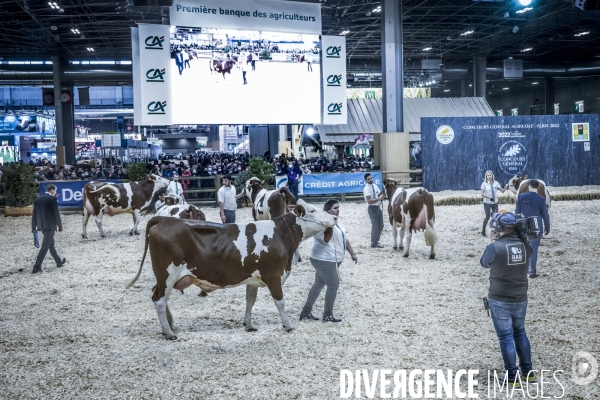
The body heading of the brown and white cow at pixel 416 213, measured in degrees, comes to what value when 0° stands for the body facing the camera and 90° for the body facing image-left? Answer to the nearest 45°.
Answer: approximately 135°

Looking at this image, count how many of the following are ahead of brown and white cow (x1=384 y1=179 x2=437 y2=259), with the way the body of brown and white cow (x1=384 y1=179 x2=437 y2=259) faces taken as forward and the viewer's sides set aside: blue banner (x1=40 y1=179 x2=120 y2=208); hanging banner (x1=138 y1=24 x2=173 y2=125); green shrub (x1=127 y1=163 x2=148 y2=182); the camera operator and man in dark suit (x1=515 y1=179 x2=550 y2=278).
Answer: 3

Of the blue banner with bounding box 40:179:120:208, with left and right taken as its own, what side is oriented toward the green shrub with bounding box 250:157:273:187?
left

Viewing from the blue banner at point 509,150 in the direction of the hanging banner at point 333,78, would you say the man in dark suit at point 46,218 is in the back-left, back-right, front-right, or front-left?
front-left

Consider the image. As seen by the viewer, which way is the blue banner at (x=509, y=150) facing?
toward the camera

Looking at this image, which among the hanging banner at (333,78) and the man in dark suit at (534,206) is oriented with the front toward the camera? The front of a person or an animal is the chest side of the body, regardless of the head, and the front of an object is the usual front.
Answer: the hanging banner

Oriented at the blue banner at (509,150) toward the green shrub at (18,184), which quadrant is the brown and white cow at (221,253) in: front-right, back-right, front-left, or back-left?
front-left

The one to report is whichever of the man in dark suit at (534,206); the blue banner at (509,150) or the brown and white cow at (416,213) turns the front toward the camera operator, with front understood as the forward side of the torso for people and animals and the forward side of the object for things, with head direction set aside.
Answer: the blue banner

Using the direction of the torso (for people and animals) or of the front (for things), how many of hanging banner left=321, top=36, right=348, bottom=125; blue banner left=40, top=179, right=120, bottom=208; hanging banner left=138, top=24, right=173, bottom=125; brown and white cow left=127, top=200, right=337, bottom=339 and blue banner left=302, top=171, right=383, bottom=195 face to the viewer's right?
1

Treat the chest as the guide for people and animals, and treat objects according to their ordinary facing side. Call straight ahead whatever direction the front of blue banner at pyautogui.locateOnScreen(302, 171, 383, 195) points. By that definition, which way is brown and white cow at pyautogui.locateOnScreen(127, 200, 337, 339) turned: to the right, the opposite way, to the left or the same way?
to the left

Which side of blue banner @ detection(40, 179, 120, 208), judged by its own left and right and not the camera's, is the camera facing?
front

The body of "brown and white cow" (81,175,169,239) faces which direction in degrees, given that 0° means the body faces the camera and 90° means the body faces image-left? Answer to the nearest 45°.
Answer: approximately 270°

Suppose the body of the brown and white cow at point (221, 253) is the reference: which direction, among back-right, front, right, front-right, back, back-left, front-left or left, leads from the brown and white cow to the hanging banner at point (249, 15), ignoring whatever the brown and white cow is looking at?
left

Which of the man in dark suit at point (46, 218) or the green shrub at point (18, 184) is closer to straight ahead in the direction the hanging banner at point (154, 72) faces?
the man in dark suit

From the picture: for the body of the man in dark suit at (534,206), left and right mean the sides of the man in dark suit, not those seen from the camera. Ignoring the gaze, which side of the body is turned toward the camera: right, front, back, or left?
back

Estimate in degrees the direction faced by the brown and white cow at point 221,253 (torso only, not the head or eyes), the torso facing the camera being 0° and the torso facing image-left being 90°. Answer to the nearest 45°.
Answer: approximately 270°

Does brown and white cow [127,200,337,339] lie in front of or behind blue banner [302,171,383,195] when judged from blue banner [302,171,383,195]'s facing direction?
in front
